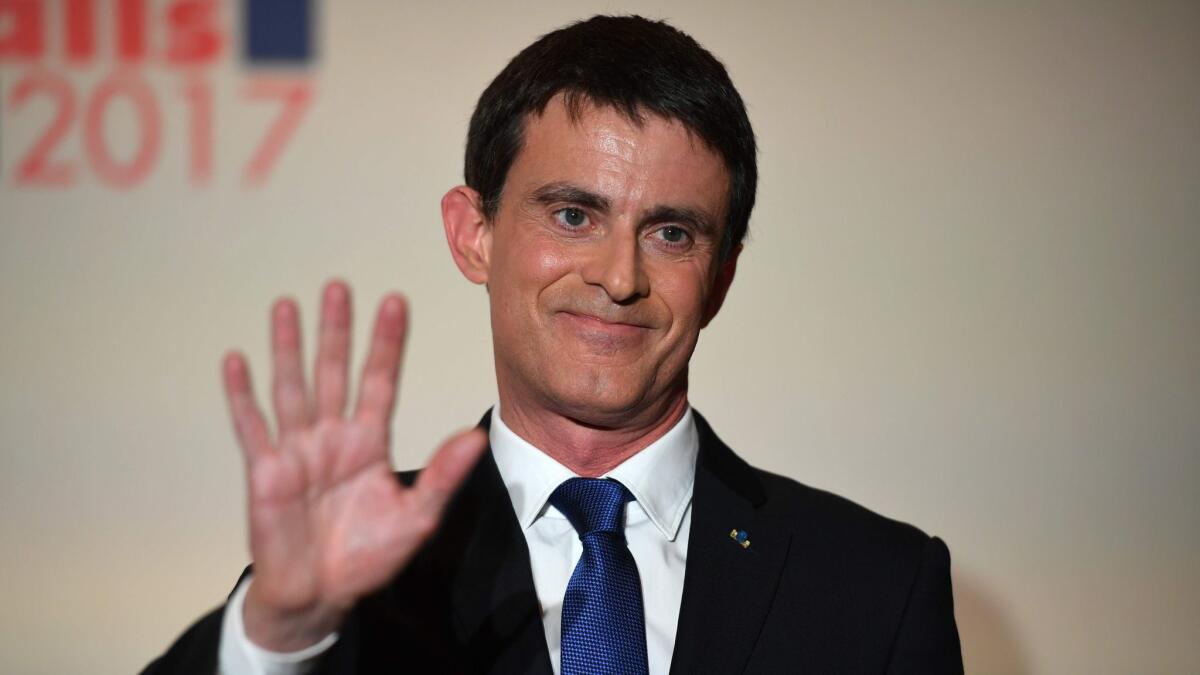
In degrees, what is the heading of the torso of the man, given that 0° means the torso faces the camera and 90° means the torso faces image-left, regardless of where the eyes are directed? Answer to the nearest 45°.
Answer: approximately 0°
